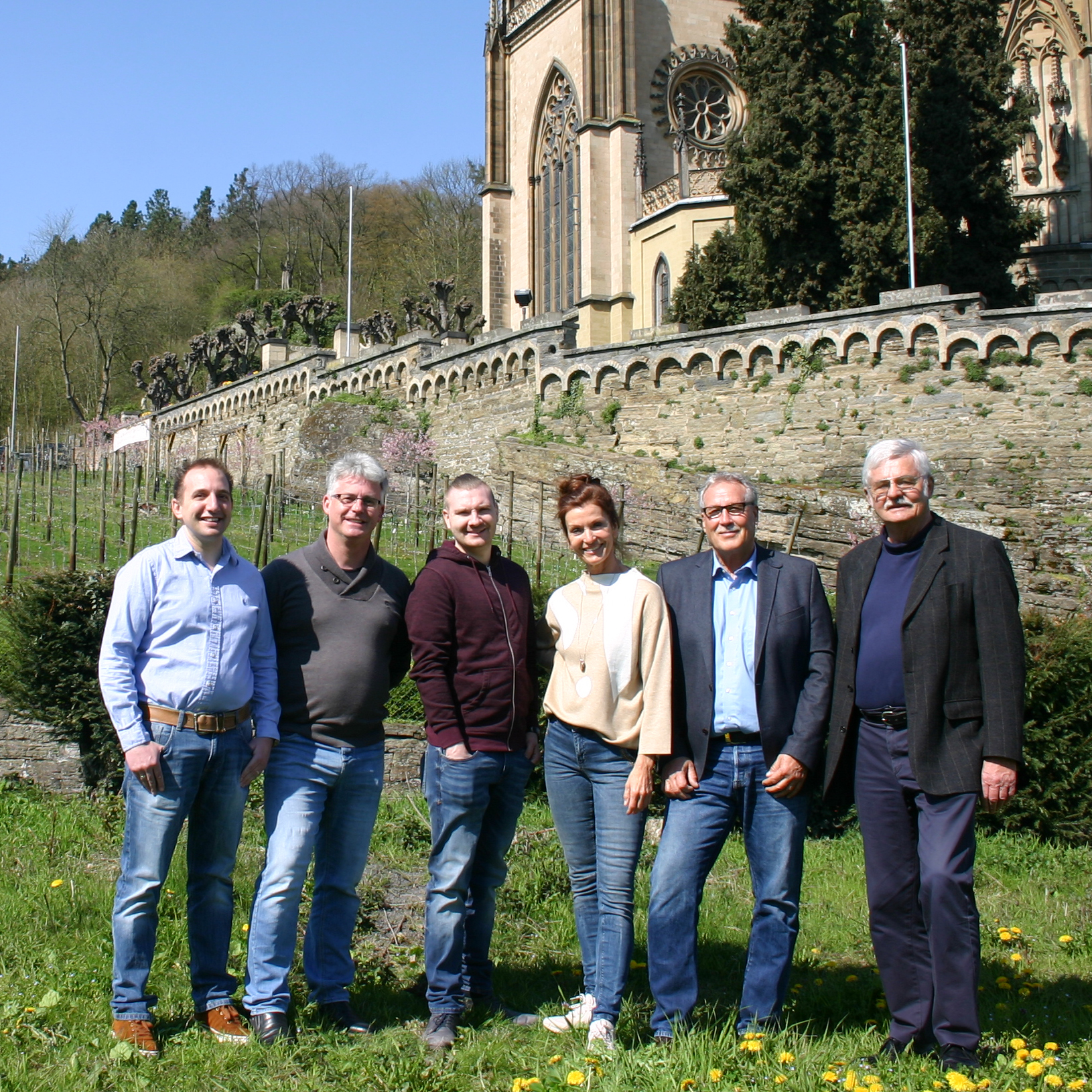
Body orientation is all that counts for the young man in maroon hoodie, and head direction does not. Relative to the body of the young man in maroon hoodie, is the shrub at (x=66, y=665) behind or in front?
behind

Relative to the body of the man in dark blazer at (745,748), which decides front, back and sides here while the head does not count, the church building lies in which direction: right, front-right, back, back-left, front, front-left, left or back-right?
back

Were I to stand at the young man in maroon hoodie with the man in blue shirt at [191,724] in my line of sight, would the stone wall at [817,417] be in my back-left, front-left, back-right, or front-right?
back-right

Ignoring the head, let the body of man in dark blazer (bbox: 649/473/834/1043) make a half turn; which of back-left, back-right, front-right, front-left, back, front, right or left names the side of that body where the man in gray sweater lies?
left

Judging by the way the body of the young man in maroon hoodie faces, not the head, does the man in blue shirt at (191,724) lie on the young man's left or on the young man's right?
on the young man's right

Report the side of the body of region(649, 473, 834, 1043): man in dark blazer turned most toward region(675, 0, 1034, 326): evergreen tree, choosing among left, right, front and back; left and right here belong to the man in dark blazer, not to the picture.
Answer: back

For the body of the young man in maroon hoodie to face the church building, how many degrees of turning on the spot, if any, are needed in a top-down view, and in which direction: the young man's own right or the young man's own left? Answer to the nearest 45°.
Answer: approximately 135° to the young man's own left

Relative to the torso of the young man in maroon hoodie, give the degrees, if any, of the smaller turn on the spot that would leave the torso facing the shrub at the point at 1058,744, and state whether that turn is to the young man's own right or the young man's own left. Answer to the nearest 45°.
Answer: approximately 90° to the young man's own left

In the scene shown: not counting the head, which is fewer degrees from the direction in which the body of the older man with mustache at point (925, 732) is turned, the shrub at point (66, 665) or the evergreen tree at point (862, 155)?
the shrub

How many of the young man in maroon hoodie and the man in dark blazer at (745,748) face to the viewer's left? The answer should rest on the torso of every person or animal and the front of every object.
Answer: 0

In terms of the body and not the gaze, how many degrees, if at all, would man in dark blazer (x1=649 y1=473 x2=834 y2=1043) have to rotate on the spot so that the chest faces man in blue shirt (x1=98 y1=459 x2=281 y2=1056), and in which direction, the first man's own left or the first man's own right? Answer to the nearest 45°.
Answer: approximately 90° to the first man's own right
